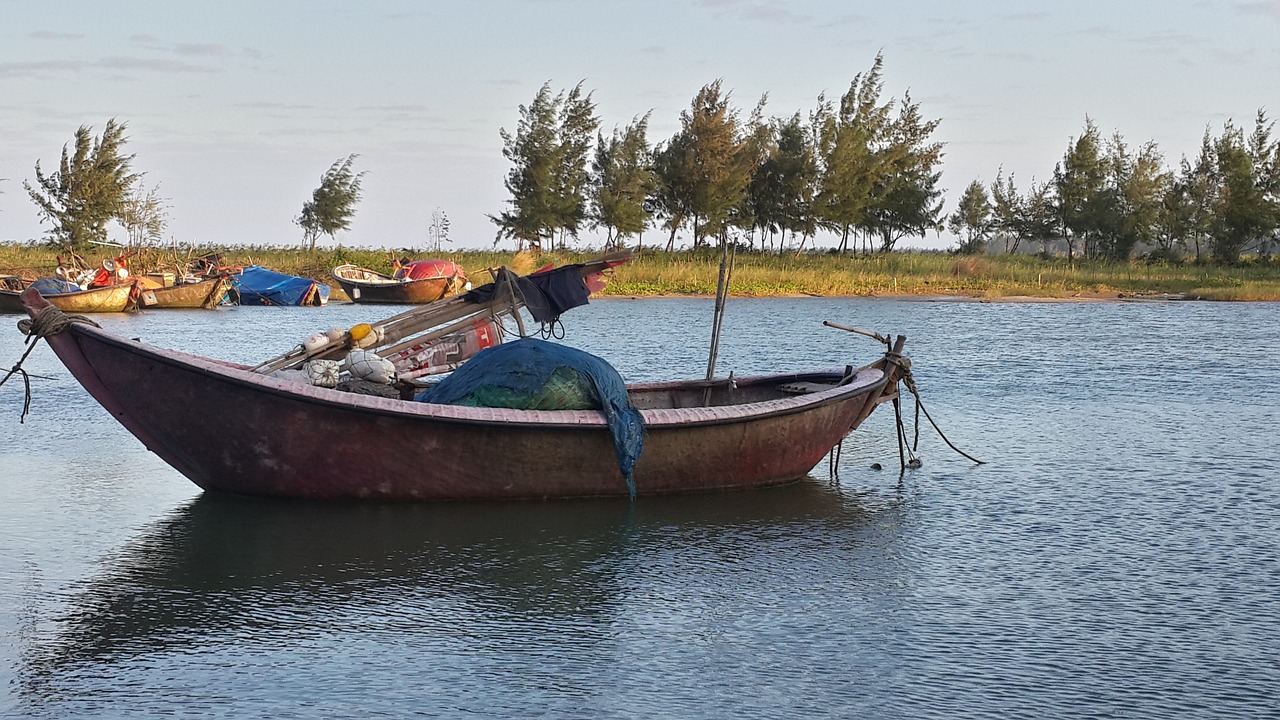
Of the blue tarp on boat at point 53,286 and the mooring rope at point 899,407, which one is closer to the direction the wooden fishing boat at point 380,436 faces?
the blue tarp on boat

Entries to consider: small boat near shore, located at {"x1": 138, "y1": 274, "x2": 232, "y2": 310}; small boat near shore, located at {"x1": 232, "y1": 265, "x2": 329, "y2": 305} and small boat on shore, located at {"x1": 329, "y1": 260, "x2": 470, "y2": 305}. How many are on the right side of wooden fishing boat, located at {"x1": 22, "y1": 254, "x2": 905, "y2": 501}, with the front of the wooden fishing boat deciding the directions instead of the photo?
3

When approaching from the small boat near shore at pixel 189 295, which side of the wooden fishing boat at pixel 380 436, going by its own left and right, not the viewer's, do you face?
right

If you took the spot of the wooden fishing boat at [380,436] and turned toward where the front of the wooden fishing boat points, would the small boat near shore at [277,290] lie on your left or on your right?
on your right

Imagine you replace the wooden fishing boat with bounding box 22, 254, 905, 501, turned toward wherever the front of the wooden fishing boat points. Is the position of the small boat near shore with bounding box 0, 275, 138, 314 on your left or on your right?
on your right

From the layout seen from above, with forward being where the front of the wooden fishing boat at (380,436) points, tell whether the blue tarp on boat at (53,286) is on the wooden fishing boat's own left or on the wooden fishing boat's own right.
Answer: on the wooden fishing boat's own right

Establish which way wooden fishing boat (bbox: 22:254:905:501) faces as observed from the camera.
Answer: facing to the left of the viewer

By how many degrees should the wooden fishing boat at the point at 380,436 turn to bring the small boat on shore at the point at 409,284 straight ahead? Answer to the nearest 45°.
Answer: approximately 90° to its right
